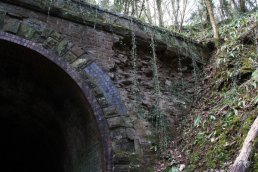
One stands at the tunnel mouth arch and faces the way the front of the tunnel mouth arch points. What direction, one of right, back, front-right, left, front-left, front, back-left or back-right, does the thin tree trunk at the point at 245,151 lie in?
front-left

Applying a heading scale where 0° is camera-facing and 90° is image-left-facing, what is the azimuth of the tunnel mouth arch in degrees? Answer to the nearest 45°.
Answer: approximately 0°
